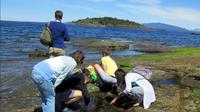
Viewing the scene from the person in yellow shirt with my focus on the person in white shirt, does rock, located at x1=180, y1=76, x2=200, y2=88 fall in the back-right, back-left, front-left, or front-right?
back-left

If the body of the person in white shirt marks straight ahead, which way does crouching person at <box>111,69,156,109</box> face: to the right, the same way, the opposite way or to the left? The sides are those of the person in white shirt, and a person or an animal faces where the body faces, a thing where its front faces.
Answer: the opposite way

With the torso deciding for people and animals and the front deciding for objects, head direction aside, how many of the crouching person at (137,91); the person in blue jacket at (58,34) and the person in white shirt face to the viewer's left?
1

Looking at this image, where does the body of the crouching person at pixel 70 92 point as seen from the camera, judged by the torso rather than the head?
to the viewer's right

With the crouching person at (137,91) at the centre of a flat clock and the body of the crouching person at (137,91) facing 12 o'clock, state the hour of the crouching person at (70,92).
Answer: the crouching person at (70,92) is roughly at 11 o'clock from the crouching person at (137,91).

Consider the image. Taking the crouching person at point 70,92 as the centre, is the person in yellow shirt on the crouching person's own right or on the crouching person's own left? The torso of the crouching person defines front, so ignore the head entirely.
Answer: on the crouching person's own left

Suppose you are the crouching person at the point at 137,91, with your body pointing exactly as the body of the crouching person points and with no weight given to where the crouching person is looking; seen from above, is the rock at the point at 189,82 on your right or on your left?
on your right

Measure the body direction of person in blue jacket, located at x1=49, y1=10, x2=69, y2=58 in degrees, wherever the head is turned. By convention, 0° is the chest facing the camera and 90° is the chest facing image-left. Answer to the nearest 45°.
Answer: approximately 225°

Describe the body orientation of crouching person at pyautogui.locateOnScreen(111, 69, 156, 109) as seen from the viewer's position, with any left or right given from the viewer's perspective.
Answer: facing to the left of the viewer

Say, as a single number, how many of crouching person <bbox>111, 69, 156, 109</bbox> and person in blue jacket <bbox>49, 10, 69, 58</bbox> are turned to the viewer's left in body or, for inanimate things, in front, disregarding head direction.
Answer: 1

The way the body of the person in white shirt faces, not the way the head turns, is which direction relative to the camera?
to the viewer's right
